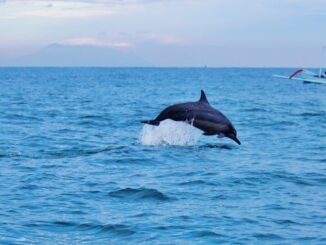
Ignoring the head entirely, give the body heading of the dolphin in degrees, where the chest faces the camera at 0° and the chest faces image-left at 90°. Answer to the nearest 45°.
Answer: approximately 270°
